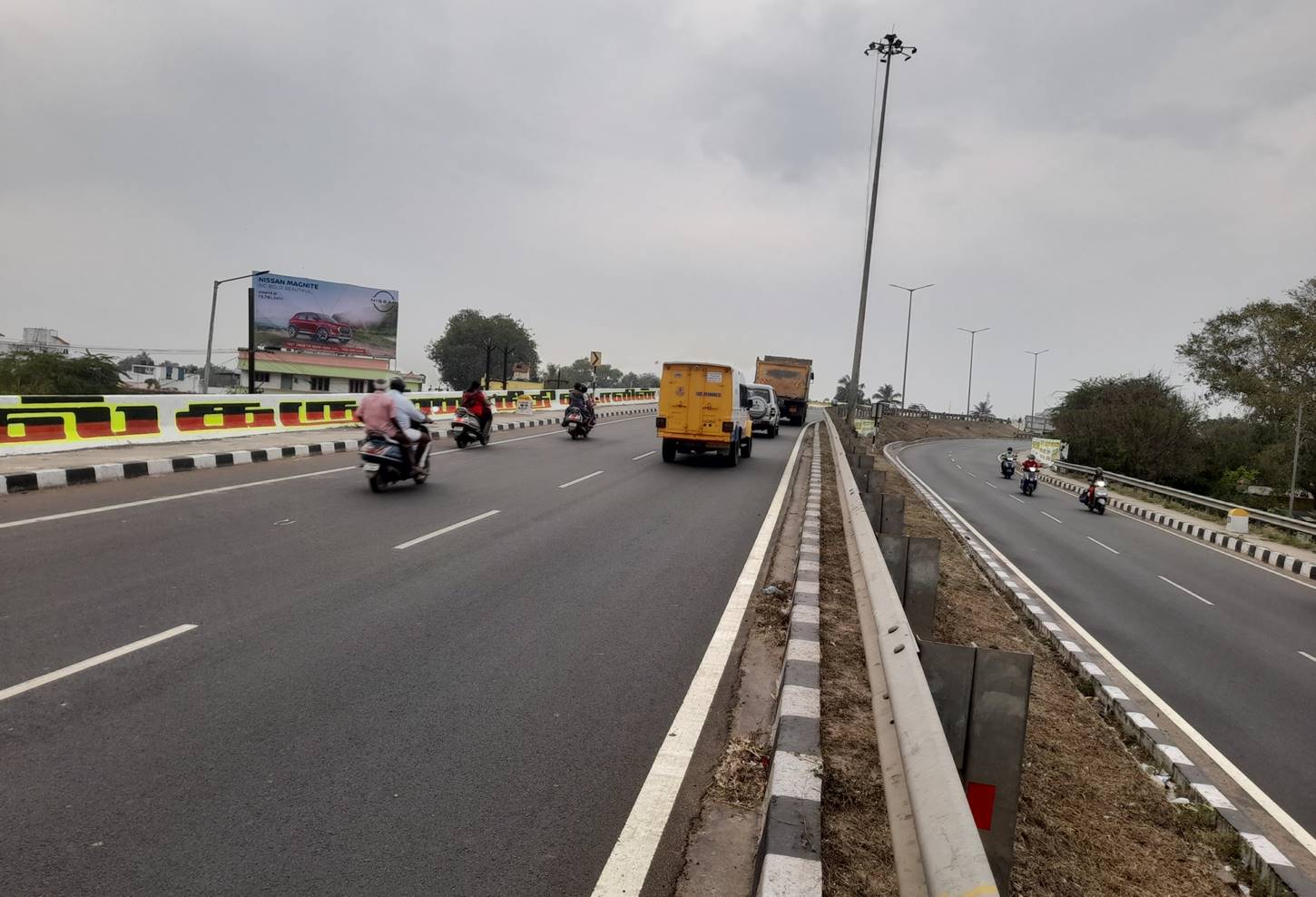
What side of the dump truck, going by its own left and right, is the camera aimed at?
back

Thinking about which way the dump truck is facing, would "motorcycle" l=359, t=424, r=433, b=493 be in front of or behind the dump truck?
behind

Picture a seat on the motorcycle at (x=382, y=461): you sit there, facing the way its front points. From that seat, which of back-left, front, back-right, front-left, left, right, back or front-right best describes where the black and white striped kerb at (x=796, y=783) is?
back-right

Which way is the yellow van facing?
away from the camera

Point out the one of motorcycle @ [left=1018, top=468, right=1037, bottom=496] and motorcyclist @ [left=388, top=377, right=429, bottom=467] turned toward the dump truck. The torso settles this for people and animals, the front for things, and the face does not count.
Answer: the motorcyclist

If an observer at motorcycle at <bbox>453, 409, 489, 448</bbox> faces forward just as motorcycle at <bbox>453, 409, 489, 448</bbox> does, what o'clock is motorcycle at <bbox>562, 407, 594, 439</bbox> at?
motorcycle at <bbox>562, 407, 594, 439</bbox> is roughly at 12 o'clock from motorcycle at <bbox>453, 409, 489, 448</bbox>.
